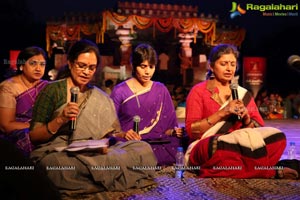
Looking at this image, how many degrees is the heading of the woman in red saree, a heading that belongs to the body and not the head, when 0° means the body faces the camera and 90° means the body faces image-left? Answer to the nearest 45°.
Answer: approximately 315°

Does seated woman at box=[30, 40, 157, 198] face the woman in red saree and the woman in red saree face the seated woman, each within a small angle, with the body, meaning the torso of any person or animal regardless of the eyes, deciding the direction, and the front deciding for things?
no

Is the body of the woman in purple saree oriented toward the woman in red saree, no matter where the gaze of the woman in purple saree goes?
no

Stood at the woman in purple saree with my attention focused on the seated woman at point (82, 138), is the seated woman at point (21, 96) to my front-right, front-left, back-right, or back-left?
front-right

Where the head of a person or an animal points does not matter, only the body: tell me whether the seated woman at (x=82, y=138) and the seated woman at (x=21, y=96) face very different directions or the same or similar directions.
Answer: same or similar directions

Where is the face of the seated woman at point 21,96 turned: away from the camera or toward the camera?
toward the camera

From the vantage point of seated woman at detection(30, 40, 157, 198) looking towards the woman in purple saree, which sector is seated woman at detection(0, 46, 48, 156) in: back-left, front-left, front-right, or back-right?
front-left

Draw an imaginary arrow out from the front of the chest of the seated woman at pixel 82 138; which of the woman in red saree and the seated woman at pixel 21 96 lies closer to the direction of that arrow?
the woman in red saree

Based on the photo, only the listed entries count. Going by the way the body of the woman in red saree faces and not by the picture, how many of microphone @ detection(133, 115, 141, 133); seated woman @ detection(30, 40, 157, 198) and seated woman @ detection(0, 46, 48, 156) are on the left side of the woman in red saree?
0

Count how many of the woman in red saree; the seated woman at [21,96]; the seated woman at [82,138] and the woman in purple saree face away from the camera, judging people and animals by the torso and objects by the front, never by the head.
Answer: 0

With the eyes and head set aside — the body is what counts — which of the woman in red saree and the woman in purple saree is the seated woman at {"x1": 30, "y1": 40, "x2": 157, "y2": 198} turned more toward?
the woman in red saree

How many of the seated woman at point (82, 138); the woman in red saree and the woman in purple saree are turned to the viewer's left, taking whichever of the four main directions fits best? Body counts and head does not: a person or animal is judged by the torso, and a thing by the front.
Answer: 0

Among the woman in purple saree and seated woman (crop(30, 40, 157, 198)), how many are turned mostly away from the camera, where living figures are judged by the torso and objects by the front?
0

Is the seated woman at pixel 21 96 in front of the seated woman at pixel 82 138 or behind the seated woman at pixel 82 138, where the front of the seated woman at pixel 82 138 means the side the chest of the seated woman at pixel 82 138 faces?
behind

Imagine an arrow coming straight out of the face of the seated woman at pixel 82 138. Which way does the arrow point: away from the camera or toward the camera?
toward the camera

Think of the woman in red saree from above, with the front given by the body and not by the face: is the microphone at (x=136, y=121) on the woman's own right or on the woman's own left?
on the woman's own right

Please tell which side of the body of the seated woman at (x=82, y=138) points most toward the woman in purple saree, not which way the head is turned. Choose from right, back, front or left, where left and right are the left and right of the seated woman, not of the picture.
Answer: left

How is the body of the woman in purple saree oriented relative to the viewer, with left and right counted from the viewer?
facing the viewer
